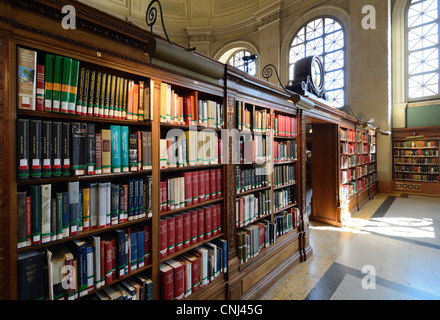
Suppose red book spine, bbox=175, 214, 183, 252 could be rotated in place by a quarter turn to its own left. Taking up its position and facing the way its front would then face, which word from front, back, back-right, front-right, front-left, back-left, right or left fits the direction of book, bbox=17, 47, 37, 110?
back

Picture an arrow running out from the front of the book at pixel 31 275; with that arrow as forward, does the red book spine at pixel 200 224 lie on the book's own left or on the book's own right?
on the book's own left

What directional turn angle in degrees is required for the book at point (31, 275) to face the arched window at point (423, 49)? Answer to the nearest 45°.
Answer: approximately 45° to its left

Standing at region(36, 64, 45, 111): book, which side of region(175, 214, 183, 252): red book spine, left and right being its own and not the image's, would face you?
right

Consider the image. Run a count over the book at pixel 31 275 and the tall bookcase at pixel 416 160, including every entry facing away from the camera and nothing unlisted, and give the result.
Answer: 0

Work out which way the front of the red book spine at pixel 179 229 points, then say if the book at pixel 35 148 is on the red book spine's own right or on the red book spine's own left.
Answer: on the red book spine's own right

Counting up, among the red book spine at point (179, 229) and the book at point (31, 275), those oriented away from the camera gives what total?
0

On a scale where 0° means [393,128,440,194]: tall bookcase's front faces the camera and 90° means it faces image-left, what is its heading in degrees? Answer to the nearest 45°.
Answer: approximately 0°

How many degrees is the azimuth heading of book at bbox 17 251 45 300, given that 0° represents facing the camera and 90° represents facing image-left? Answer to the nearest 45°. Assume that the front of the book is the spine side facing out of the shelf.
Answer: approximately 315°

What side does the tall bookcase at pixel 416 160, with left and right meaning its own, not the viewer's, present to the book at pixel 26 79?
front

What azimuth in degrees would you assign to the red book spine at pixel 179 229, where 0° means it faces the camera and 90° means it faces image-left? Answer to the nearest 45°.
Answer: approximately 315°

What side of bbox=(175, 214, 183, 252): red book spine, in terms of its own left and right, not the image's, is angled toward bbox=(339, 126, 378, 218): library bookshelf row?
left
